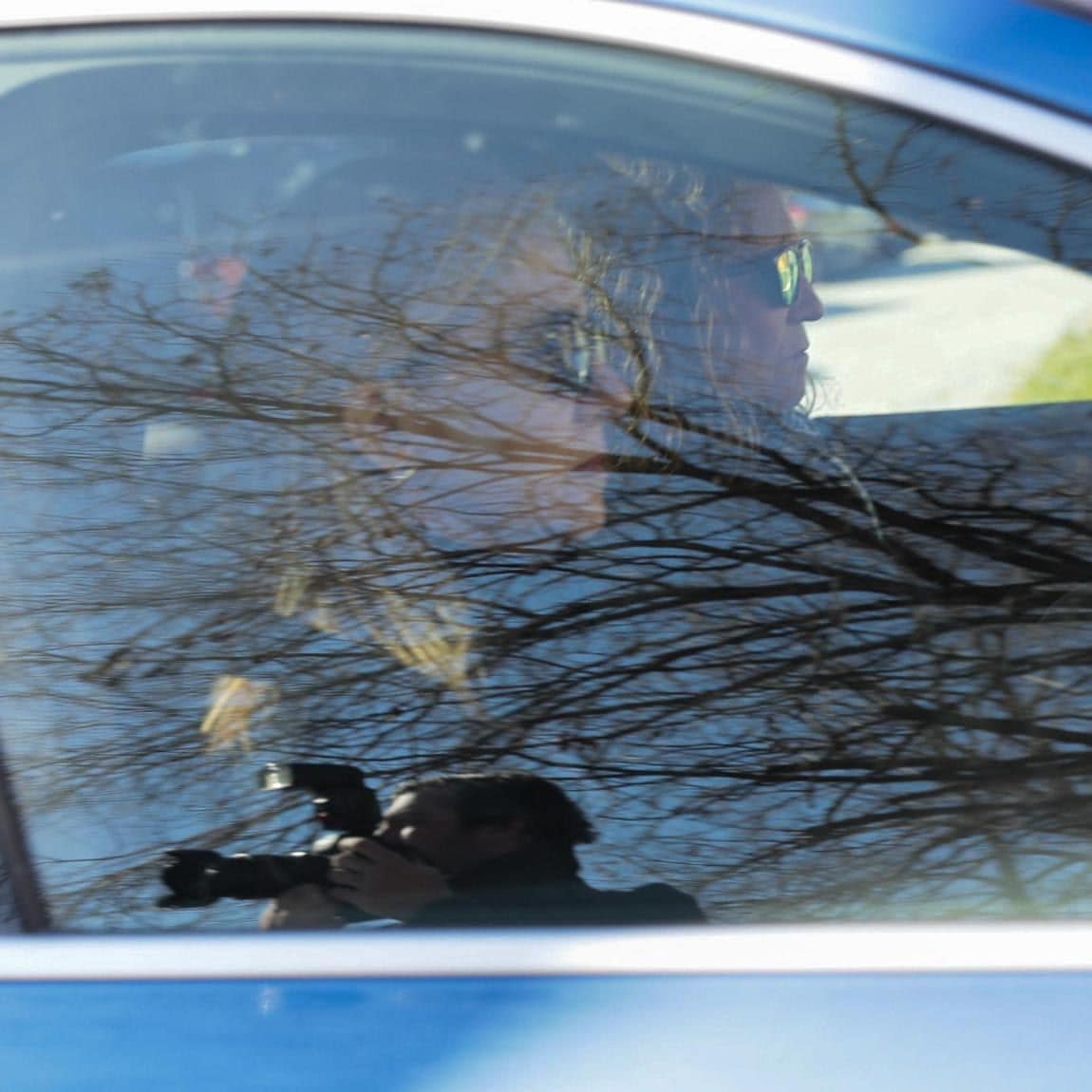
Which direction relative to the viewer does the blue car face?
to the viewer's right
